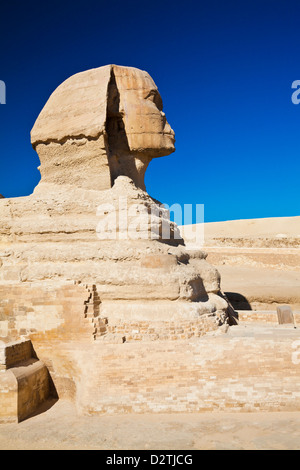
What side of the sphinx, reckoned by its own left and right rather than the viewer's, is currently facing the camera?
right
